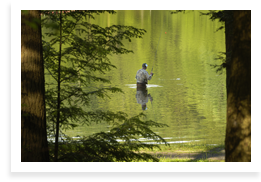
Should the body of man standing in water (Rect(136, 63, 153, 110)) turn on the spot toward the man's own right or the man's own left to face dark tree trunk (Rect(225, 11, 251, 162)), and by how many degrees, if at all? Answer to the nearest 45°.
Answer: approximately 135° to the man's own right

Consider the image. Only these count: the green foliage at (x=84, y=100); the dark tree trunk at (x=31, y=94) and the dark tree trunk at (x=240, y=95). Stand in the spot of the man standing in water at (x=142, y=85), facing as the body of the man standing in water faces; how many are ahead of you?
0

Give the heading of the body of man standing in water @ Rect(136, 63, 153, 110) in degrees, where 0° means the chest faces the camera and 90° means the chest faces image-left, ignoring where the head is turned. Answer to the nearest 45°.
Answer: approximately 225°

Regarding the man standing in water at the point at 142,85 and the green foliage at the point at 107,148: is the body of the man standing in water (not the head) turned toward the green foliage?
no

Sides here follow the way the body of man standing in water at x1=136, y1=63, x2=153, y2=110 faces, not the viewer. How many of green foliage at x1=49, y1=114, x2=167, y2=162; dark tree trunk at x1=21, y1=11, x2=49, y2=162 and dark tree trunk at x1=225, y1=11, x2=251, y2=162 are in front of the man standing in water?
0

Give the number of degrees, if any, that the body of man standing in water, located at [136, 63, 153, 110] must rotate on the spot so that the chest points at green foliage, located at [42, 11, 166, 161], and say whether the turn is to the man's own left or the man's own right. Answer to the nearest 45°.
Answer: approximately 135° to the man's own right

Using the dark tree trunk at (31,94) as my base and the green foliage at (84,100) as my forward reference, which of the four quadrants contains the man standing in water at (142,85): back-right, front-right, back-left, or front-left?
front-left

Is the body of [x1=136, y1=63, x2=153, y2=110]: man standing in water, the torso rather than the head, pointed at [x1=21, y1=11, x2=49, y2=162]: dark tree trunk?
no

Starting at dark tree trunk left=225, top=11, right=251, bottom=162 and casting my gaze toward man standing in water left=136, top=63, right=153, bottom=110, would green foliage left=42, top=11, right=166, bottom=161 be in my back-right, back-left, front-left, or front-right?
front-left
